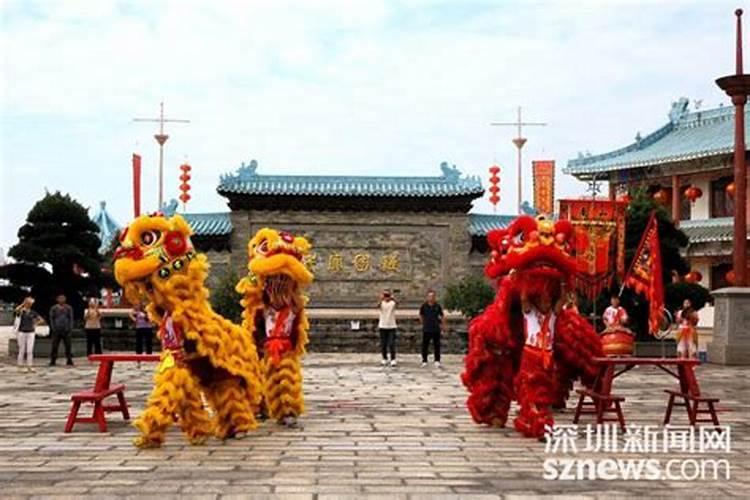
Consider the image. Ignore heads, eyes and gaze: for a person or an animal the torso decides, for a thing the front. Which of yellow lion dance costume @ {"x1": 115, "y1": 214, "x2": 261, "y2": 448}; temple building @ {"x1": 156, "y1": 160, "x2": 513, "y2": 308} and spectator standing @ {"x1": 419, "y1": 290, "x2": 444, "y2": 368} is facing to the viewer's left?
the yellow lion dance costume

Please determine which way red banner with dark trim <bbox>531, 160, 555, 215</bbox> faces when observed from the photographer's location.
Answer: facing the viewer

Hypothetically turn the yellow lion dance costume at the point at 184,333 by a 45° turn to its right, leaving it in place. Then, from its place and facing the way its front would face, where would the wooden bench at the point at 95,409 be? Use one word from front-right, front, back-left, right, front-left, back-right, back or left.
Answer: front

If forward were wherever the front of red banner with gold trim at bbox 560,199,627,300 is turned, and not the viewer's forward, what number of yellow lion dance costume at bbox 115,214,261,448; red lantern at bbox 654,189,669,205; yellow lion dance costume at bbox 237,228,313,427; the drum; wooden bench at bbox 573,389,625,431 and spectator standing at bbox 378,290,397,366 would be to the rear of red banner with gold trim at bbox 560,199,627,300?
1

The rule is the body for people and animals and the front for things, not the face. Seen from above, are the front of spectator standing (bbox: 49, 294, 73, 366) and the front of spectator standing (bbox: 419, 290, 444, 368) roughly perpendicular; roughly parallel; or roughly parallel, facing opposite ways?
roughly parallel

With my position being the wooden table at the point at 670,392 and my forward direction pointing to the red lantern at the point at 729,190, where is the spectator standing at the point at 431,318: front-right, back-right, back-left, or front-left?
front-left

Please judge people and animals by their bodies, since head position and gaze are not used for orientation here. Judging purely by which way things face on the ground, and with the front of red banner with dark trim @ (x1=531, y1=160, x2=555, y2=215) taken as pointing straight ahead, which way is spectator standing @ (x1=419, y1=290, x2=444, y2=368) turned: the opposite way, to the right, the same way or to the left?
the same way

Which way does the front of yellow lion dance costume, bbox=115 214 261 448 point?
to the viewer's left

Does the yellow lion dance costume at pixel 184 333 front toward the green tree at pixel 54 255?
no

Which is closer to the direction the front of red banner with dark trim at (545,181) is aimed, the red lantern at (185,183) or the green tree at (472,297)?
the green tree

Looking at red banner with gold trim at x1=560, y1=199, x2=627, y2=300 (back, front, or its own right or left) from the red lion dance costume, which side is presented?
front

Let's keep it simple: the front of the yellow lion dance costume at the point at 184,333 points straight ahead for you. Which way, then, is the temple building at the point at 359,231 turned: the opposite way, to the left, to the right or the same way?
to the left

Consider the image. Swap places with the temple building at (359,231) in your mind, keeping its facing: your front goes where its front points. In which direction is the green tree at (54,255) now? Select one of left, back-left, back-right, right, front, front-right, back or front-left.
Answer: front-right

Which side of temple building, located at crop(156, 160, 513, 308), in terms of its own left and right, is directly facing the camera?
front

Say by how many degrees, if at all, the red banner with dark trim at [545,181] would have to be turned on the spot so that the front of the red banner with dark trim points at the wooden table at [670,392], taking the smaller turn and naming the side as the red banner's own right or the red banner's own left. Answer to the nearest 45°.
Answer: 0° — it already faces it

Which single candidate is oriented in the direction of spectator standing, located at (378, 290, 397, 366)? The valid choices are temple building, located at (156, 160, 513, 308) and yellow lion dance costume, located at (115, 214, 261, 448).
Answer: the temple building

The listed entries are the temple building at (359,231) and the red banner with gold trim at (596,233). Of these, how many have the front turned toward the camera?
2

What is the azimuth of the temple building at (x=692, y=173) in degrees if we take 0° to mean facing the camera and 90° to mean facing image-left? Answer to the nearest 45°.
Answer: approximately 45°

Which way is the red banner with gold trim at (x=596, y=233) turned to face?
toward the camera

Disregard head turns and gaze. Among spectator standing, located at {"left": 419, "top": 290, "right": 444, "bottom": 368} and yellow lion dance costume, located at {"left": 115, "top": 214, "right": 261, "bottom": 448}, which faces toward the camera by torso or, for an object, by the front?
the spectator standing
